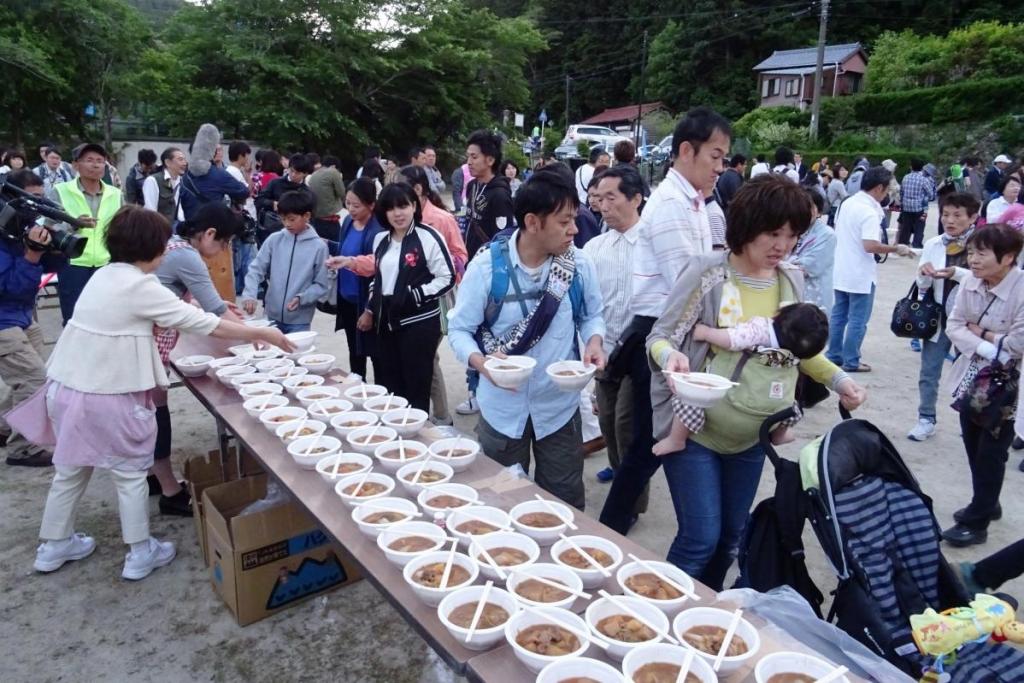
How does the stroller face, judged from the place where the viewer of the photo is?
facing the viewer and to the right of the viewer

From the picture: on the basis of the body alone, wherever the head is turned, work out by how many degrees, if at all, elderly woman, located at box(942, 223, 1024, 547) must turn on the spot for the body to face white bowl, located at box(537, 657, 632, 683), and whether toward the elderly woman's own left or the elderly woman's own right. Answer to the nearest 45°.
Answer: approximately 45° to the elderly woman's own left

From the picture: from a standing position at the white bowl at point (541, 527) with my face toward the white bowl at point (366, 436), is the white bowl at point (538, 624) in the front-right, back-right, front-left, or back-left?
back-left

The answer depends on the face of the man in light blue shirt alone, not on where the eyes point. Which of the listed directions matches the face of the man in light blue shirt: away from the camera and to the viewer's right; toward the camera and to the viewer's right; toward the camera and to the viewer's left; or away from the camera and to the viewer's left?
toward the camera and to the viewer's right

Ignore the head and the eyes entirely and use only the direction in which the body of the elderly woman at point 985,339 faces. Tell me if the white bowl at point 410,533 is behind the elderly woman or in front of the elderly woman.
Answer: in front

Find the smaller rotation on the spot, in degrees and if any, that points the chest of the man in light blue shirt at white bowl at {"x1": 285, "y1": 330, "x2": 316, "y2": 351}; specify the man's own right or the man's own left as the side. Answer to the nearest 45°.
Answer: approximately 135° to the man's own right

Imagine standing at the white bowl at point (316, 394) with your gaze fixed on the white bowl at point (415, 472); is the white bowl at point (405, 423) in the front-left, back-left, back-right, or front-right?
front-left

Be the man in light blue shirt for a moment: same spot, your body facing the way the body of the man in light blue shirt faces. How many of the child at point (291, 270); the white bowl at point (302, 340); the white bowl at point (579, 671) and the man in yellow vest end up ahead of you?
1

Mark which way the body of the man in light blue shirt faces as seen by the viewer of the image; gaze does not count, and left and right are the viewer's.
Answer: facing the viewer

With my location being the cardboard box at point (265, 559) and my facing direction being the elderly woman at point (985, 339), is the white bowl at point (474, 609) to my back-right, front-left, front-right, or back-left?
front-right

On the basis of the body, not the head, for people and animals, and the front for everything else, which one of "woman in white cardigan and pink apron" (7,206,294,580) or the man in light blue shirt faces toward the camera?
the man in light blue shirt

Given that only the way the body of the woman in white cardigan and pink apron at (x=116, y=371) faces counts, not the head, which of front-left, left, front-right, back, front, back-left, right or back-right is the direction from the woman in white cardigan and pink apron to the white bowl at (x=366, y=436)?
right

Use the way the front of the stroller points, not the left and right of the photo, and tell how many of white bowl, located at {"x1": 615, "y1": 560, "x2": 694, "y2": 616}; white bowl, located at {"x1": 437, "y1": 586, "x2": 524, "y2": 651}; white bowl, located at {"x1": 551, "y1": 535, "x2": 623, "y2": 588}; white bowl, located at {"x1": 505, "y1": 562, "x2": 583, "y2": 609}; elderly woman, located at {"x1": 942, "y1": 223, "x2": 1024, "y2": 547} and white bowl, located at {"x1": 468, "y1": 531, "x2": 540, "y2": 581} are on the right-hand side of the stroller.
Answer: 5
